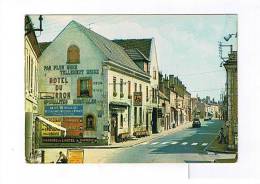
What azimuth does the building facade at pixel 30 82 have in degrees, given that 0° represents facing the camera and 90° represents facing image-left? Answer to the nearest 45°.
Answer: approximately 270°

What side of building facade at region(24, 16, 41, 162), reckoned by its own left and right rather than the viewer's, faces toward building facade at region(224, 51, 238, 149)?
front

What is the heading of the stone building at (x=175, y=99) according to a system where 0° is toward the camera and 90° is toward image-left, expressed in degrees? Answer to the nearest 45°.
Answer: approximately 315°

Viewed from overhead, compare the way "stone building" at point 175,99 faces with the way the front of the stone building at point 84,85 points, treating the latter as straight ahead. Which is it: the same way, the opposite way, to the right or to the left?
the same way

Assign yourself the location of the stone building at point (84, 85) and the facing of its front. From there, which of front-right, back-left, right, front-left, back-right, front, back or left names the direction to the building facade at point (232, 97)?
front-left

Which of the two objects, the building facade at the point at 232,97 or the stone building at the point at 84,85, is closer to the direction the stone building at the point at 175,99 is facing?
the building facade

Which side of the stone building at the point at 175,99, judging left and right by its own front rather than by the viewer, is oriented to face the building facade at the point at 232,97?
right

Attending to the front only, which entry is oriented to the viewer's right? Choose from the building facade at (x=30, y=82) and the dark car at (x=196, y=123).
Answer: the building facade

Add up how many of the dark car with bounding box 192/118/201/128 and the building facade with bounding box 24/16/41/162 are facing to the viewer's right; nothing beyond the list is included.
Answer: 1

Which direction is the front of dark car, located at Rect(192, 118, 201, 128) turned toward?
toward the camera

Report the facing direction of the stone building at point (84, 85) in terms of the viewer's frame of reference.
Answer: facing the viewer and to the right of the viewer

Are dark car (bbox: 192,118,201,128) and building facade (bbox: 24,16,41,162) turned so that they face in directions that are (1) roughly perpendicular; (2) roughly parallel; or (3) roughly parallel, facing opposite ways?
roughly perpendicular
